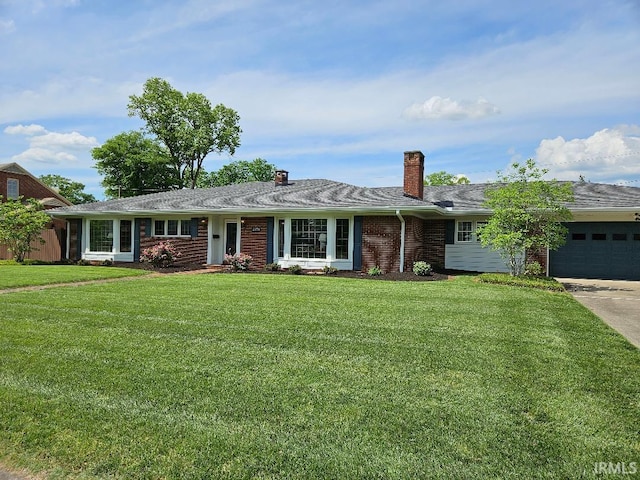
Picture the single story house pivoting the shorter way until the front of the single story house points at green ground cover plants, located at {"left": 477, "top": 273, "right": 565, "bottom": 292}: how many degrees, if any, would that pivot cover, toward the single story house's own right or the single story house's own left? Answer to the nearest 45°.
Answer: approximately 45° to the single story house's own left

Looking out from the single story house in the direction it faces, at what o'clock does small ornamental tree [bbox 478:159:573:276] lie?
The small ornamental tree is roughly at 10 o'clock from the single story house.

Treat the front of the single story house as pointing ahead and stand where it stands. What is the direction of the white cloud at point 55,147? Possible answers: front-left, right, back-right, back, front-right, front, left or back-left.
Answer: back-right

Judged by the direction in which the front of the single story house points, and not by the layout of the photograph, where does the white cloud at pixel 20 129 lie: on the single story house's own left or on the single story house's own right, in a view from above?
on the single story house's own right

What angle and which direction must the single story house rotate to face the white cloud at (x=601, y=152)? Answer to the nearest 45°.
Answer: approximately 135° to its left

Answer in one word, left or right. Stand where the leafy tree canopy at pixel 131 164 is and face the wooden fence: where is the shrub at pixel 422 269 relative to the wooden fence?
left

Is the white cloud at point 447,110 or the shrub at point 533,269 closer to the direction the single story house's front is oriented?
the shrub

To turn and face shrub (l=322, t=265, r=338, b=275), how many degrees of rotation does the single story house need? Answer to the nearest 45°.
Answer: approximately 45° to its right

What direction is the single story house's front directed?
toward the camera

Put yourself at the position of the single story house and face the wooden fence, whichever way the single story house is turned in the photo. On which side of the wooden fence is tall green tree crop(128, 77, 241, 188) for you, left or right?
right

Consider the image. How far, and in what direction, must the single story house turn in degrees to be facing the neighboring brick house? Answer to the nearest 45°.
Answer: approximately 135° to its right

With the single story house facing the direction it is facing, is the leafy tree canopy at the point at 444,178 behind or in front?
behind

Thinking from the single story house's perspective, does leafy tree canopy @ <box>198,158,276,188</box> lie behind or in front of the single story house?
behind

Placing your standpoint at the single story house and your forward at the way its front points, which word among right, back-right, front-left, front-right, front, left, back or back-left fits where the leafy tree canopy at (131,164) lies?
back-right

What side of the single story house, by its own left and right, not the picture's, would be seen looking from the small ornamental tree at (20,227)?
right
